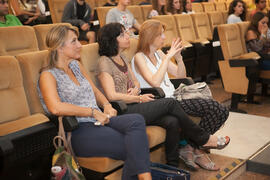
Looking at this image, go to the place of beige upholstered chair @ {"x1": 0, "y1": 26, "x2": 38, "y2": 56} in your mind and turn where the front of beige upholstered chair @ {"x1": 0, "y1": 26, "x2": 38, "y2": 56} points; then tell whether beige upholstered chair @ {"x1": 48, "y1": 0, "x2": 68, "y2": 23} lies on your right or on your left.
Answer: on your left

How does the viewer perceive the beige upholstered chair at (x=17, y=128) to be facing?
facing the viewer and to the right of the viewer

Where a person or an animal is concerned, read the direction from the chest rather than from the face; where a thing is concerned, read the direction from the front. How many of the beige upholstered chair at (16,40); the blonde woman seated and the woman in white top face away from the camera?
0

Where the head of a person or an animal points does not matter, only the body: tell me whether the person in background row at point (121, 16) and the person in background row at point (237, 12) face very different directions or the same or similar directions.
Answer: same or similar directions

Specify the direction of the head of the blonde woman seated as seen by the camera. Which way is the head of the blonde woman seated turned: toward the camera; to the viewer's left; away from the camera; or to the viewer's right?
to the viewer's right

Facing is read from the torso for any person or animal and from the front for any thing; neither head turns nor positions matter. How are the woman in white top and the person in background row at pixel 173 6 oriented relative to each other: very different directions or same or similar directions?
same or similar directions

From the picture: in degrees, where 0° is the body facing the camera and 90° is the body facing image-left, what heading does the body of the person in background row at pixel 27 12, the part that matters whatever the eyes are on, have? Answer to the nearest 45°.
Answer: approximately 315°

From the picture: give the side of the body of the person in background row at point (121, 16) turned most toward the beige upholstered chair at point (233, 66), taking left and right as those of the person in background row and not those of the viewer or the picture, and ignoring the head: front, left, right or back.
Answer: front

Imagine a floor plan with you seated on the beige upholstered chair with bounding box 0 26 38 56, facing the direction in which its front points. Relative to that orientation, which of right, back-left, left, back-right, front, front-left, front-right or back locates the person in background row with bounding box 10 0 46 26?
back-left

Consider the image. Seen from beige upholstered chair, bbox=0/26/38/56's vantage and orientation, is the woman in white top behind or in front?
in front

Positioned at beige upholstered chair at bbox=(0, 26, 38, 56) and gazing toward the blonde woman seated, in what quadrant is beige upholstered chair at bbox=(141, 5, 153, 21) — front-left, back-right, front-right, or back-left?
back-left

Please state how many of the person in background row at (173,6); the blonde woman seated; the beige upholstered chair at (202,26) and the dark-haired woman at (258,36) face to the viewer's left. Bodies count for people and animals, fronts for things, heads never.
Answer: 0

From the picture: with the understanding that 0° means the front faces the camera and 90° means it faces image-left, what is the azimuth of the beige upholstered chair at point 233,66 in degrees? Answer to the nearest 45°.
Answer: approximately 315°

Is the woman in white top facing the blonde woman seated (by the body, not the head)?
no

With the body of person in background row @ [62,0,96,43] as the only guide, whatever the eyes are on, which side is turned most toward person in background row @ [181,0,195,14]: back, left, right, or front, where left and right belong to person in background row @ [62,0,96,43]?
left

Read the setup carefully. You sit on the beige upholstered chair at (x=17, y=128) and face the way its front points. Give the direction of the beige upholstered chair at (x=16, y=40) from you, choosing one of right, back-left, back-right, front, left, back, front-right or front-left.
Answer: back-left

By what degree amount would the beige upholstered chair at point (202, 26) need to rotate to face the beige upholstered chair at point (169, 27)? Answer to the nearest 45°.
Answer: approximately 90° to its right

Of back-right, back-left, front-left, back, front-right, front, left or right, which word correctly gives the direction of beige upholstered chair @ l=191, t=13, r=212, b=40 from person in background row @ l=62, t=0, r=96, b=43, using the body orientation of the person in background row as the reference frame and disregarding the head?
front-left

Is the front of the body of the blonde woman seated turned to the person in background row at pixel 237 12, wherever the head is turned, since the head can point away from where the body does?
no
